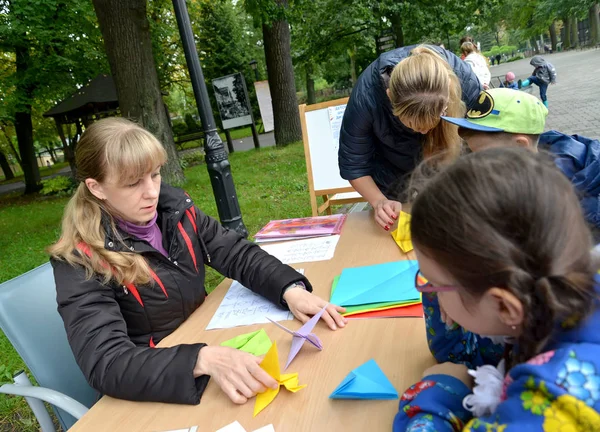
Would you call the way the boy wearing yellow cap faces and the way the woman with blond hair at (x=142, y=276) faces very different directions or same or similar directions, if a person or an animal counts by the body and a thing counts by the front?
very different directions

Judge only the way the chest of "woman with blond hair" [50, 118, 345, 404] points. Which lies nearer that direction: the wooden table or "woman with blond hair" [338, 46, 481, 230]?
the wooden table

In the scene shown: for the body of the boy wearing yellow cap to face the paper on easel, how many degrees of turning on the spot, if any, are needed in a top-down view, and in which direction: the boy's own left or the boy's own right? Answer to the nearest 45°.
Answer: approximately 45° to the boy's own right

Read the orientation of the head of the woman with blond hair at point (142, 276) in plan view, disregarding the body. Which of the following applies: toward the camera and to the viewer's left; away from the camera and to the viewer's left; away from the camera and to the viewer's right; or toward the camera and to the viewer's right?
toward the camera and to the viewer's right

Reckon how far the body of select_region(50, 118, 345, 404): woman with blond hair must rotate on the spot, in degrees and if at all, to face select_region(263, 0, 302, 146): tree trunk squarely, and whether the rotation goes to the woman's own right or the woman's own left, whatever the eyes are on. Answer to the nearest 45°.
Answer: approximately 135° to the woman's own left

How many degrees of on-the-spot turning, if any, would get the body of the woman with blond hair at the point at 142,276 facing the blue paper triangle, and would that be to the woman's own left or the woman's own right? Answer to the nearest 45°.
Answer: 0° — they already face it

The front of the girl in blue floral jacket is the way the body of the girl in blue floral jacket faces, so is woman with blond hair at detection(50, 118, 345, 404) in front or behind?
in front

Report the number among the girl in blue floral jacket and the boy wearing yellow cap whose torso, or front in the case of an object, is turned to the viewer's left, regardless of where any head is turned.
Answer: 2

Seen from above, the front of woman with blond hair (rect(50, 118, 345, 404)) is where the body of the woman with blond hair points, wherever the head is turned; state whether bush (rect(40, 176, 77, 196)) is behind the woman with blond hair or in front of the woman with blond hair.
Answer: behind

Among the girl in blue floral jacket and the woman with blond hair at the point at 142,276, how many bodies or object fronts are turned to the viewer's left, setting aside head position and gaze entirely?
1

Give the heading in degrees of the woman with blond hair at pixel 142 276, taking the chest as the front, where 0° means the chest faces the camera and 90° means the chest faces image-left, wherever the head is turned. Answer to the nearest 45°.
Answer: approximately 315°

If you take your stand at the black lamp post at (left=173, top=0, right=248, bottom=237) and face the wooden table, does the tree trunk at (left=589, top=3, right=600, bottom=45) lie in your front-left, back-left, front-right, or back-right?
back-left

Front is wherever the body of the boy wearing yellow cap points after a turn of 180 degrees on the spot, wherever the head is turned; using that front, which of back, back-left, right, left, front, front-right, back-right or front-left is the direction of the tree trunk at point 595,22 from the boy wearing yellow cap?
left

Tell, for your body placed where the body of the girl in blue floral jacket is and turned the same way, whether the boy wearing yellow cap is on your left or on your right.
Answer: on your right

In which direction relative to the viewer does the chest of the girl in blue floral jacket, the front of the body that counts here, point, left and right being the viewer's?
facing to the left of the viewer

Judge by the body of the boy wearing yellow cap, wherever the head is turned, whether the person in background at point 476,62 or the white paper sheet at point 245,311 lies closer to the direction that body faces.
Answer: the white paper sheet

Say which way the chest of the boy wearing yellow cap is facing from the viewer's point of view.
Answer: to the viewer's left

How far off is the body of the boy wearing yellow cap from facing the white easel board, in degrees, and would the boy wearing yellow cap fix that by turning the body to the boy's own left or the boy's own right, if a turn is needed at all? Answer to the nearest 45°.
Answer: approximately 45° to the boy's own right
